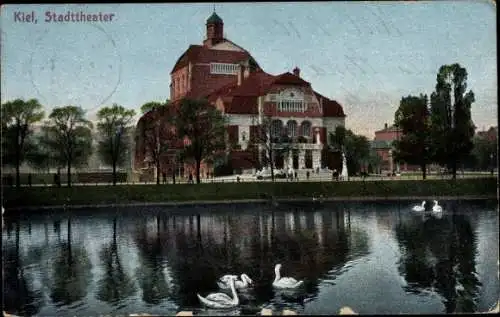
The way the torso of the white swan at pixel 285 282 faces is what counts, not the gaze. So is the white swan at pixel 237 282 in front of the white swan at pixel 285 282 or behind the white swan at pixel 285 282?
in front

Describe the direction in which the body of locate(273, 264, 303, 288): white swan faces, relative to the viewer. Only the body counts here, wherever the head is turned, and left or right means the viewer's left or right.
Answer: facing to the left of the viewer

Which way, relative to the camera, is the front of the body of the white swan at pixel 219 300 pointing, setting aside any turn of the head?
to the viewer's right

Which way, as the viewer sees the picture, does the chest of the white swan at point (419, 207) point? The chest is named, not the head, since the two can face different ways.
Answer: to the viewer's right

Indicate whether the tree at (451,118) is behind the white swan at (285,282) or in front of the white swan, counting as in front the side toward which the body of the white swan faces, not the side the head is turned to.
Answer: behind

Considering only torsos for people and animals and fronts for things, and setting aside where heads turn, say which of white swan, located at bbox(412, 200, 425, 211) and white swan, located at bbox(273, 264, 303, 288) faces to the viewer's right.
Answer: white swan, located at bbox(412, 200, 425, 211)

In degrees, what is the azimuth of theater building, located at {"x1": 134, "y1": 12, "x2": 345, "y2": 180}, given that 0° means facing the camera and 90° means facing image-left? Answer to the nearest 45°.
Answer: approximately 315°

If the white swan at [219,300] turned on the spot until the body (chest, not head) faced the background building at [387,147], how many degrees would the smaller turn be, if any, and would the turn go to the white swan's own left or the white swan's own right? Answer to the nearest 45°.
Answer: approximately 45° to the white swan's own left

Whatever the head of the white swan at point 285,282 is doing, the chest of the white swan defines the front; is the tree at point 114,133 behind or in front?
in front

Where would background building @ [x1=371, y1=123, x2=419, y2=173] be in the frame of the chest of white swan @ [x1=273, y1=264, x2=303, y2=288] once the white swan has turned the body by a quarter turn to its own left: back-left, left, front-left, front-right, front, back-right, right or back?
back-left

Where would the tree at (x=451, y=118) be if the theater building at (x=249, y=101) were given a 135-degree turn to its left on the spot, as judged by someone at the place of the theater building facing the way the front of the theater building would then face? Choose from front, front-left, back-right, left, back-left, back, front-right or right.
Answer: right
